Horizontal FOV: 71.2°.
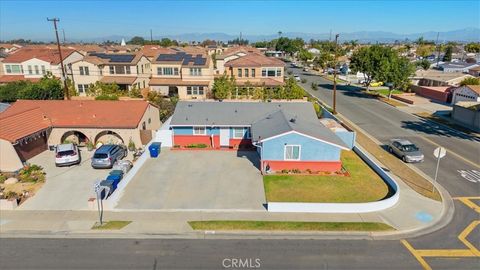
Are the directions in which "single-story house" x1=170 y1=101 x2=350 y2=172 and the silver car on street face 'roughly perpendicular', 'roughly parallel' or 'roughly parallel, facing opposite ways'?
roughly parallel

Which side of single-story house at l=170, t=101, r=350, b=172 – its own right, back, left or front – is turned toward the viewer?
front

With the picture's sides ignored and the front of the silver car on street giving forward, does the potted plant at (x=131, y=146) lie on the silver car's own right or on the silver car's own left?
on the silver car's own right

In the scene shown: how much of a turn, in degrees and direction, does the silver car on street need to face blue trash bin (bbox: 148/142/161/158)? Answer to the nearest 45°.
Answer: approximately 90° to its right

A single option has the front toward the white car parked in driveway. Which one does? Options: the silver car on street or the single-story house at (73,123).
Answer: the single-story house

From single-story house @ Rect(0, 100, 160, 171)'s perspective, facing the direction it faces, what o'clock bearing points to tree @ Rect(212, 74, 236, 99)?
The tree is roughly at 8 o'clock from the single-story house.

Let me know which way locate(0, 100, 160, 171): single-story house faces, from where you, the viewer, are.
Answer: facing the viewer

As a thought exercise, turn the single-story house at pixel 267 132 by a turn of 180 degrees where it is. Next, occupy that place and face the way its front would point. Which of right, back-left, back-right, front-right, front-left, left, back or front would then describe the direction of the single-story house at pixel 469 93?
front-right

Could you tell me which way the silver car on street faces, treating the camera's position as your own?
facing the viewer and to the right of the viewer

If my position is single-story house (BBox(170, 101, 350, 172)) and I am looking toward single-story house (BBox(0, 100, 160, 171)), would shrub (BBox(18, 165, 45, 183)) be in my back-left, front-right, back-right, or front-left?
front-left

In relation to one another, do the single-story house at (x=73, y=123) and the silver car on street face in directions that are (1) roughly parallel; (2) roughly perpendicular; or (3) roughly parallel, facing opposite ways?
roughly parallel

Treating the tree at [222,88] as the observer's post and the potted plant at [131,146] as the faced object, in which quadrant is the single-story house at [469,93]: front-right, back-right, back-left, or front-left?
back-left

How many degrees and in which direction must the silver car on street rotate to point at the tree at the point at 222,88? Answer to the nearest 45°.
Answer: approximately 180°

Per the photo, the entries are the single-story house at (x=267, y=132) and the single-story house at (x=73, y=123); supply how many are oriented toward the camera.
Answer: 2

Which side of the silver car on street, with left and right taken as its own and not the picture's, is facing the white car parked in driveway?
right

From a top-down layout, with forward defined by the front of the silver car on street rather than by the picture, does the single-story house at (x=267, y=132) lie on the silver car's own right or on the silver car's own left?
on the silver car's own right
